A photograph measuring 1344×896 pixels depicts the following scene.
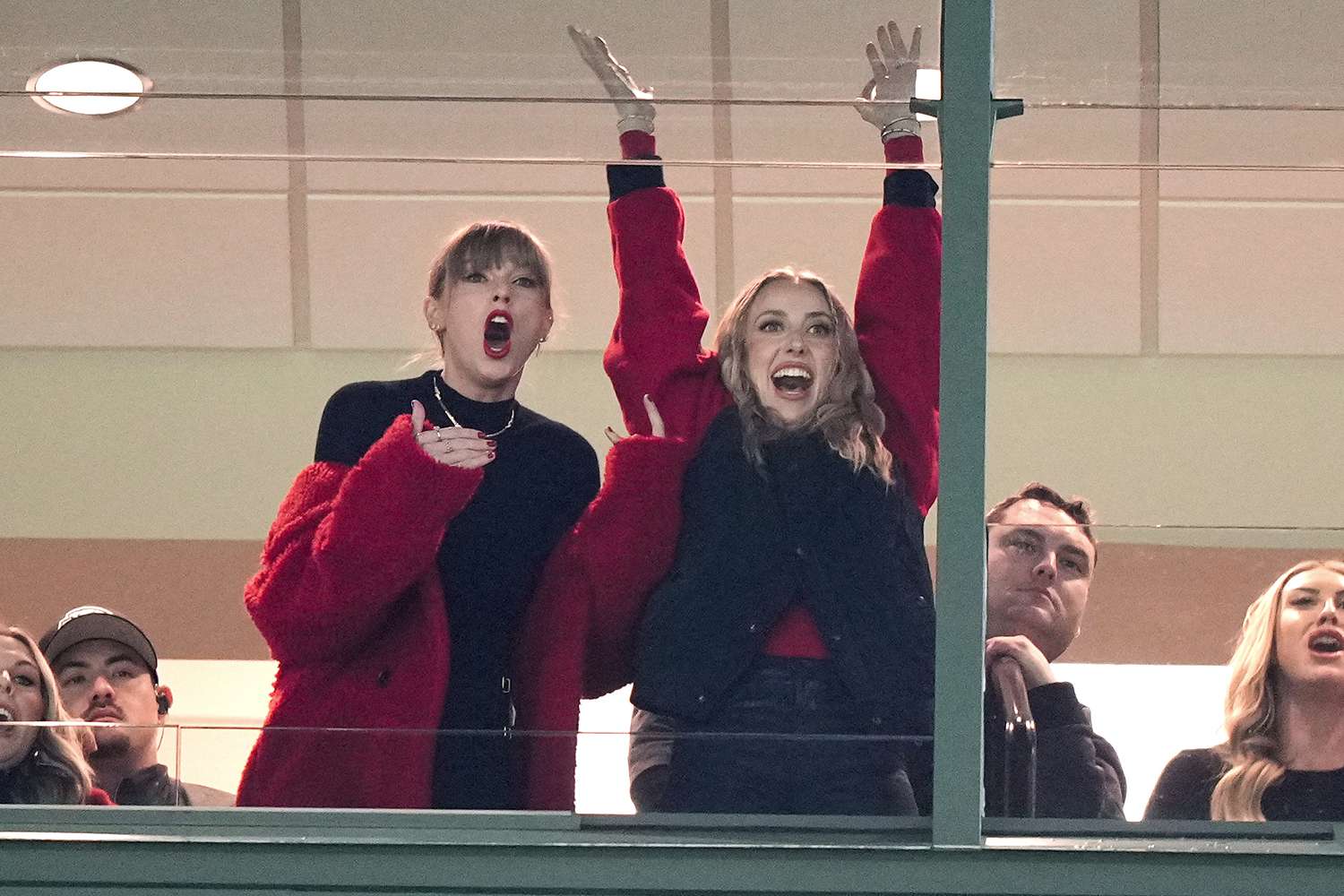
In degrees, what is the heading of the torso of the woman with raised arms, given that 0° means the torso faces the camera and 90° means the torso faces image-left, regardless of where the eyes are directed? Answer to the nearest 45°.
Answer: approximately 0°

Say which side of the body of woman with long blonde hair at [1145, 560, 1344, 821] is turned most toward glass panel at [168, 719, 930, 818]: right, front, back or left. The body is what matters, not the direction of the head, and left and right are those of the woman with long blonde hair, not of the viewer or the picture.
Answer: right

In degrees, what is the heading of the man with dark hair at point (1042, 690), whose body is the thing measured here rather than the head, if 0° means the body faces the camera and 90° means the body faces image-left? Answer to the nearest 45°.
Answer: approximately 0°

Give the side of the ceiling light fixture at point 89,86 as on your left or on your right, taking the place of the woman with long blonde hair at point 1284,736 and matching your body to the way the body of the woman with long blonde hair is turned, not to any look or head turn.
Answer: on your right

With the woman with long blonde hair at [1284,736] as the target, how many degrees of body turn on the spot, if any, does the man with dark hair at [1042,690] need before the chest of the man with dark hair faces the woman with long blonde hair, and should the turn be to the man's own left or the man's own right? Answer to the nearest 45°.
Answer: approximately 90° to the man's own left
